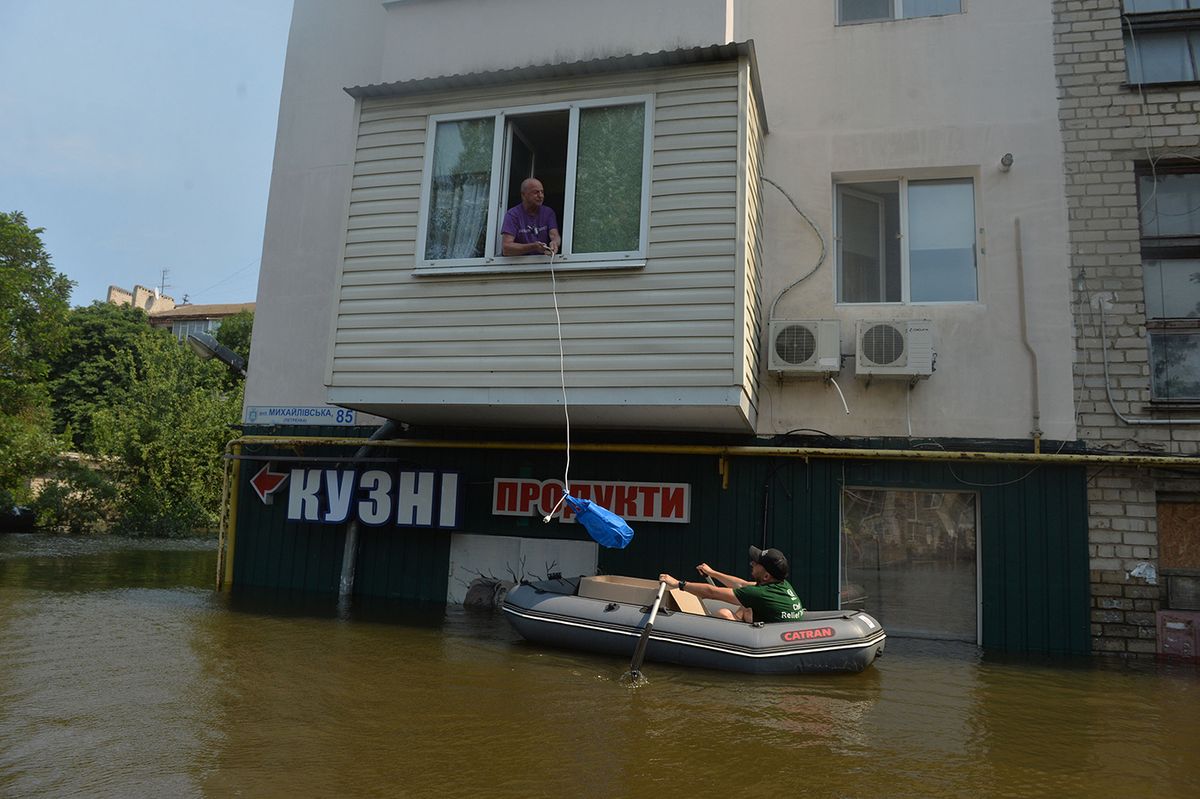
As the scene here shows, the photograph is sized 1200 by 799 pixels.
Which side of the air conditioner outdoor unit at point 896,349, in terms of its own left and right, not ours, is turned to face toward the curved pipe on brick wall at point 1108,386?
left

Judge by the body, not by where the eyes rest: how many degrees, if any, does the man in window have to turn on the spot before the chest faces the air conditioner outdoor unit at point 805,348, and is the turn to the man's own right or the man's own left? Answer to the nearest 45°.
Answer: approximately 45° to the man's own left

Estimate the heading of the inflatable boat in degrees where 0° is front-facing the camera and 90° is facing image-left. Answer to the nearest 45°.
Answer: approximately 270°

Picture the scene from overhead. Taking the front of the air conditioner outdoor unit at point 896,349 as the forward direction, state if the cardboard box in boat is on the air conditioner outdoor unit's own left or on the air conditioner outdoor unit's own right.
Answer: on the air conditioner outdoor unit's own right

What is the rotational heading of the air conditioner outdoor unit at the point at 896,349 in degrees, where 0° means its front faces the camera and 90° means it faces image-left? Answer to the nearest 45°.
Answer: approximately 0°

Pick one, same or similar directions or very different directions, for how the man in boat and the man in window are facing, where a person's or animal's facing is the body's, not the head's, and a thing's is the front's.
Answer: very different directions
